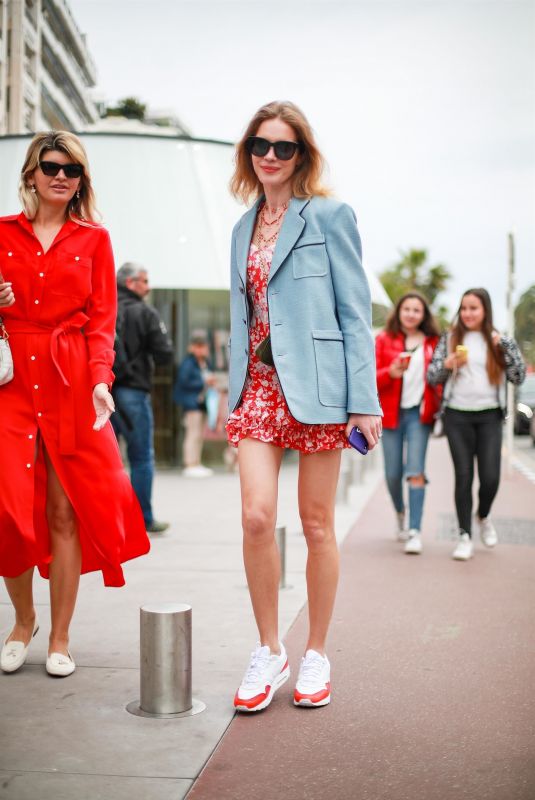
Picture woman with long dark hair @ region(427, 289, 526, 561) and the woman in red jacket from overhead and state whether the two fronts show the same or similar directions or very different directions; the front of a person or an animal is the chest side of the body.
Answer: same or similar directions

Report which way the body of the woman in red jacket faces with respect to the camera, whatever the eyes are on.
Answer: toward the camera

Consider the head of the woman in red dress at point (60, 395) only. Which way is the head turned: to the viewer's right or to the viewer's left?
to the viewer's right

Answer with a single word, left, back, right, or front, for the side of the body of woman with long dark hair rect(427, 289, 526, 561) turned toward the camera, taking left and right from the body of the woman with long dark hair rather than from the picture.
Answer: front

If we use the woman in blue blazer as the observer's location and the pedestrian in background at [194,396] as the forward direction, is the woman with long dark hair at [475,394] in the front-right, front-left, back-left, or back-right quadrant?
front-right

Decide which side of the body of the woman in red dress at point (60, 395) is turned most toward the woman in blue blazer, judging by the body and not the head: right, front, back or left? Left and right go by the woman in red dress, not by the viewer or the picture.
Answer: left

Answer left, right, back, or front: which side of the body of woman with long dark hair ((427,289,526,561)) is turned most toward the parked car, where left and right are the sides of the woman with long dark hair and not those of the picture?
back

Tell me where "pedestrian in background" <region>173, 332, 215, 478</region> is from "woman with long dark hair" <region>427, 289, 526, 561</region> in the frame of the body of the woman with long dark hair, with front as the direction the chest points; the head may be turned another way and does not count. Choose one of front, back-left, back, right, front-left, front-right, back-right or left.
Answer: back-right

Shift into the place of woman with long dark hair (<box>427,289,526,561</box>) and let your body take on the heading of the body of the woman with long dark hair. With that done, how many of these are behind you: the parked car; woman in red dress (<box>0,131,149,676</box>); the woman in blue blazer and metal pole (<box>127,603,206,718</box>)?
1

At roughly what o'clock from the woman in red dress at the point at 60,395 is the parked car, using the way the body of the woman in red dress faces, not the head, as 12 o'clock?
The parked car is roughly at 7 o'clock from the woman in red dress.

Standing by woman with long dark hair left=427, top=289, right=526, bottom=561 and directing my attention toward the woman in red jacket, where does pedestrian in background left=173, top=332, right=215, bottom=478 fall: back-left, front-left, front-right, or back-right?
front-right

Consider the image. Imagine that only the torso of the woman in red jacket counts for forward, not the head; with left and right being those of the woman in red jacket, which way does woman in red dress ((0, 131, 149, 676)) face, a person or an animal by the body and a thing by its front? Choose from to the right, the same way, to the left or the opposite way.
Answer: the same way

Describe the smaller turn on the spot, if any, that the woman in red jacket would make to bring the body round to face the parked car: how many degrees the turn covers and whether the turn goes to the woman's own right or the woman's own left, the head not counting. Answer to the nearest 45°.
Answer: approximately 180°

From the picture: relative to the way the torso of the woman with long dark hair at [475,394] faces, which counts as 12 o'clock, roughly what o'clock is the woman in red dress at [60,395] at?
The woman in red dress is roughly at 1 o'clock from the woman with long dark hair.

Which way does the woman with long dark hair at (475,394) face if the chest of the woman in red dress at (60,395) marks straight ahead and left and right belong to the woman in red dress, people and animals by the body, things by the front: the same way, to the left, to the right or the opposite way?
the same way

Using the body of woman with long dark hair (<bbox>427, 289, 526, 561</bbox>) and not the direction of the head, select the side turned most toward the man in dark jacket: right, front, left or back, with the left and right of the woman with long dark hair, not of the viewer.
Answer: right

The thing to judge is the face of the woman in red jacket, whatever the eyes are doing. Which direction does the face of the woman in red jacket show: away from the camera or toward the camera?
toward the camera
